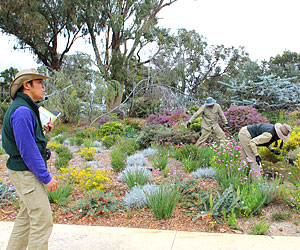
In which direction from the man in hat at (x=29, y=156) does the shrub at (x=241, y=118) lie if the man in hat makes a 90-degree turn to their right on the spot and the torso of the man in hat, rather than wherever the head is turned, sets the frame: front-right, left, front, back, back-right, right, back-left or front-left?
back-left

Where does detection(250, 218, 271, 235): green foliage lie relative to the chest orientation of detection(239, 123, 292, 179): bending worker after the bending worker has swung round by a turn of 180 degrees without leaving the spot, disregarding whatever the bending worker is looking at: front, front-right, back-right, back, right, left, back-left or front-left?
left

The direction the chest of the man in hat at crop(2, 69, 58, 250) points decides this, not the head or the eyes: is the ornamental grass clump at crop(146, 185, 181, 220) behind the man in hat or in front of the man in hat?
in front

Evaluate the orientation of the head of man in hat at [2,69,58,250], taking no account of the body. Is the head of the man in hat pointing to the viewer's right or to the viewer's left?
to the viewer's right

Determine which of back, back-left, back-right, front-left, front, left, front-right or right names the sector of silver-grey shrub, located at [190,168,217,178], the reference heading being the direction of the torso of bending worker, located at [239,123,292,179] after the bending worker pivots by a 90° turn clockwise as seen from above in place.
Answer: right

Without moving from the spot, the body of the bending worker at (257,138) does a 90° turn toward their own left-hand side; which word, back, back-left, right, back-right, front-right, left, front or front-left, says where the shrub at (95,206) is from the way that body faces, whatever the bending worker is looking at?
back-left

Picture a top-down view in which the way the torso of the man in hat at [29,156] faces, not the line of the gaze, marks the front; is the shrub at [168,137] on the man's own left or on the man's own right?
on the man's own left

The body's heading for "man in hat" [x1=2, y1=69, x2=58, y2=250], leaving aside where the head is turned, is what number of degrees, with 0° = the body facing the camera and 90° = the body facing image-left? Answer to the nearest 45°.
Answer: approximately 270°

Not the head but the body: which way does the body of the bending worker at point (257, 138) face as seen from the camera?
to the viewer's right
